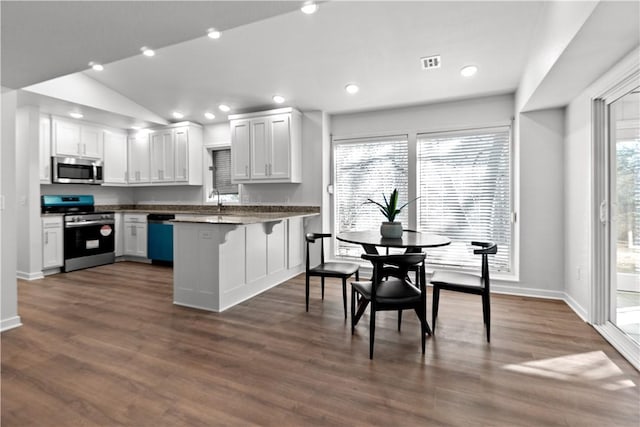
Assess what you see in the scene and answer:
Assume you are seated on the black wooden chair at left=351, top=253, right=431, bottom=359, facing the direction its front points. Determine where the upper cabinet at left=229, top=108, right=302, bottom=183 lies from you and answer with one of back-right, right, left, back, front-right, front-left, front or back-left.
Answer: front-left

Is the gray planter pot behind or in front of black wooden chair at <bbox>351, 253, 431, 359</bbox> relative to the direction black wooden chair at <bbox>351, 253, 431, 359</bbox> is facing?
in front

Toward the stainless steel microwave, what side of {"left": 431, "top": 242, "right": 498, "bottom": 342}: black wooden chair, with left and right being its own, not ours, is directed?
front

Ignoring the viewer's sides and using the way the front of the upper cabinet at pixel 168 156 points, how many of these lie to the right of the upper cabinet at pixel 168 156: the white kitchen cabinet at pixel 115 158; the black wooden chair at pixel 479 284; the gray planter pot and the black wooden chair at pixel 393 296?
1

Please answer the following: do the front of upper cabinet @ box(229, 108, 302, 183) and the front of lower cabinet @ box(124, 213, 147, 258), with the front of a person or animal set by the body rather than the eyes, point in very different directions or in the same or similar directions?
same or similar directions

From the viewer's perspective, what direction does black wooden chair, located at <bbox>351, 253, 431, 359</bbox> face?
away from the camera

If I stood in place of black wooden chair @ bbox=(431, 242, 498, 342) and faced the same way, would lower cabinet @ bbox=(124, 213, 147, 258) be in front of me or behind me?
in front

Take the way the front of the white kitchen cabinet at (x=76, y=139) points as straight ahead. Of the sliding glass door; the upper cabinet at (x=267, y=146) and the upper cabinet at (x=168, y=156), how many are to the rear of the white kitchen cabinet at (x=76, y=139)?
0

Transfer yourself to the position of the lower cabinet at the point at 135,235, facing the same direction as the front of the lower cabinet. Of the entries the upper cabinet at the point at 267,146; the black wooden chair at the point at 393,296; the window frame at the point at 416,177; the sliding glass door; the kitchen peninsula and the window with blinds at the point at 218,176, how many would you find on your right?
0

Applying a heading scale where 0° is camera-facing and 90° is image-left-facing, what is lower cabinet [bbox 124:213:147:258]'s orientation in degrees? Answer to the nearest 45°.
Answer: approximately 45°

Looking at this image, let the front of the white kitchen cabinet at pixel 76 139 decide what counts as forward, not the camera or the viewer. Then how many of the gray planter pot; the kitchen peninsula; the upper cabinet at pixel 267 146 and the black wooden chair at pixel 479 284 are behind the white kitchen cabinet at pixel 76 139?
0

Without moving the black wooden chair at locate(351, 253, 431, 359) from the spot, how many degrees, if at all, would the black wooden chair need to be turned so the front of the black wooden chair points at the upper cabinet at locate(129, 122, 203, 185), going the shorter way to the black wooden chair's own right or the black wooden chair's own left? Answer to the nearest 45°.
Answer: approximately 45° to the black wooden chair's own left

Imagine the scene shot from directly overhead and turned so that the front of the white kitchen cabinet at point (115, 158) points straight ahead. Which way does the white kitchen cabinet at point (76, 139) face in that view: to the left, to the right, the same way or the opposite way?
the same way

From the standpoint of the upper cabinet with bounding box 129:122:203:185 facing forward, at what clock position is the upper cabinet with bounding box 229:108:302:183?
the upper cabinet with bounding box 229:108:302:183 is roughly at 9 o'clock from the upper cabinet with bounding box 129:122:203:185.

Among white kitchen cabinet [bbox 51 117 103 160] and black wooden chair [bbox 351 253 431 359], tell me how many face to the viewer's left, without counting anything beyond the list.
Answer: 0

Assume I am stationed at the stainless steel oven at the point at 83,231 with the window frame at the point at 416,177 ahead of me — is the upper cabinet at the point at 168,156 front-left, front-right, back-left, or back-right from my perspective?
front-left

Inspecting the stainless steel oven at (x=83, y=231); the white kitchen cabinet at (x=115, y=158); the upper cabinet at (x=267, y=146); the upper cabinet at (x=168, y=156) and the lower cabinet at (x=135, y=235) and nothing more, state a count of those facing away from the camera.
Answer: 0

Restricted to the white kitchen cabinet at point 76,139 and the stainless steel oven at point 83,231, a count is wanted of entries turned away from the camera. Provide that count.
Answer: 0

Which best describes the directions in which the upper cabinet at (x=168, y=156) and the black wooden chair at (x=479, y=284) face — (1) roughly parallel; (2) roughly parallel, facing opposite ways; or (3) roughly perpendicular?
roughly perpendicular

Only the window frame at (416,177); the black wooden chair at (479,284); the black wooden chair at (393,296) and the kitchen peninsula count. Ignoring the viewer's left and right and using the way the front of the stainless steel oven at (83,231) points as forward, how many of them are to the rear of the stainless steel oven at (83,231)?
0

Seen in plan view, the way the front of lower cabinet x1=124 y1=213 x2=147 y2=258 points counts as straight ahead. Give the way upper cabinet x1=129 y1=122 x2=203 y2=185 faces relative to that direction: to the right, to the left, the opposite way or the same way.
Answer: the same way
